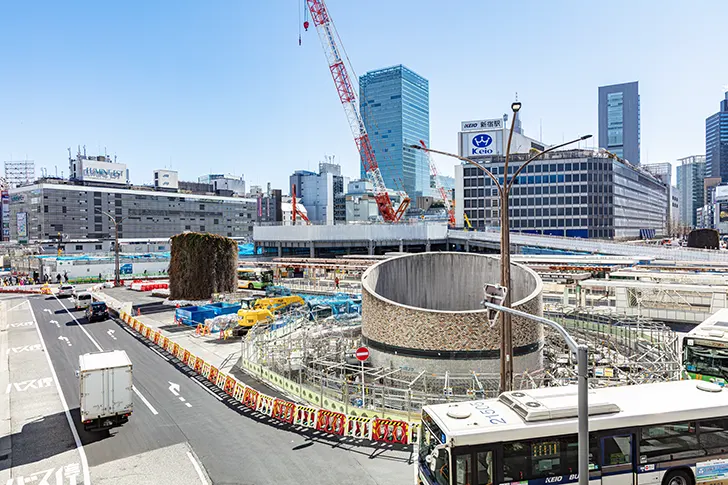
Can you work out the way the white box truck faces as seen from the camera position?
facing away from the viewer

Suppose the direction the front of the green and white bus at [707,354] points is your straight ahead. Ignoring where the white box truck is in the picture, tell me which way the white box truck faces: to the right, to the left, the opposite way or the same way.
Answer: to the right

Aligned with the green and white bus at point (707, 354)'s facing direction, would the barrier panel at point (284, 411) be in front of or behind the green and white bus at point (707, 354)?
in front

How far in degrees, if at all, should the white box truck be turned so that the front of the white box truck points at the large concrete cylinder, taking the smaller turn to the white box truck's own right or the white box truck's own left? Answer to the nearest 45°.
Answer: approximately 90° to the white box truck's own right

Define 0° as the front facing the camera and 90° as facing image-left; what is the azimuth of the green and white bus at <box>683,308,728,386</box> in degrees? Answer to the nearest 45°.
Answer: approximately 45°

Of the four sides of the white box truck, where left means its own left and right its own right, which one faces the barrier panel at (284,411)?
right

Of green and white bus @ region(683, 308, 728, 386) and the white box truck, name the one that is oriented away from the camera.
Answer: the white box truck

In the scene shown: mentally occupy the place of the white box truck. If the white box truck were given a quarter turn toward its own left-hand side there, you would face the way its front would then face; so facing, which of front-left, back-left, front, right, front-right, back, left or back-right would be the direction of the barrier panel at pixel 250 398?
back

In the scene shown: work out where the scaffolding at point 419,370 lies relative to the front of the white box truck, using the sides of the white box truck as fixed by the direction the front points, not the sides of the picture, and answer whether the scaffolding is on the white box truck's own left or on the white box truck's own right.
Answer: on the white box truck's own right

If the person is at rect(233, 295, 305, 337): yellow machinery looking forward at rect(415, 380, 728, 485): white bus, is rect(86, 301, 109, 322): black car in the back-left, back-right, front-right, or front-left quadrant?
back-right

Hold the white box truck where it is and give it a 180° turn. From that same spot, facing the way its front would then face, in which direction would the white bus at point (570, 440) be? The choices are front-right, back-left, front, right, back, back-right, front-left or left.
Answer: front-left

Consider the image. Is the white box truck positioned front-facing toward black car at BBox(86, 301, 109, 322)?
yes

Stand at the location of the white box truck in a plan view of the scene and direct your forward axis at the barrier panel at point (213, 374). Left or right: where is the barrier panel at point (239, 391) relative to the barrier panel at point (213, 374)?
right

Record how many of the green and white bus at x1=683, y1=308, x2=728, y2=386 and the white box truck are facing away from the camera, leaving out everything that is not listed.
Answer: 1

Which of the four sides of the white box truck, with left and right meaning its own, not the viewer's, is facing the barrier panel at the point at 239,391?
right

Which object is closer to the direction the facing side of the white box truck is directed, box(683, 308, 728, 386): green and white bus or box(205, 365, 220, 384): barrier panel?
the barrier panel

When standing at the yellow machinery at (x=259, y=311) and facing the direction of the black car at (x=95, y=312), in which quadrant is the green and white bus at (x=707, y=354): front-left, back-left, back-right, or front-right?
back-left

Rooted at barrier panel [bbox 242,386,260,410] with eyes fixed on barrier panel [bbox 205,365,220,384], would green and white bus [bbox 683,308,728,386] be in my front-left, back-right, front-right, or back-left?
back-right
